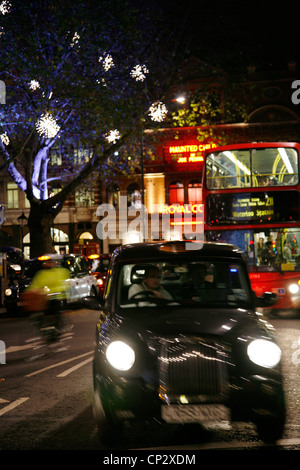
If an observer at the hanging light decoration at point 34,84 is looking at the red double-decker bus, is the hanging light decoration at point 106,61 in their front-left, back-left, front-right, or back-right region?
front-left

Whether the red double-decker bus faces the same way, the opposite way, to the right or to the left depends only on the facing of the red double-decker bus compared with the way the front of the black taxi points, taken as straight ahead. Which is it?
the same way

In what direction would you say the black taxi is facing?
toward the camera

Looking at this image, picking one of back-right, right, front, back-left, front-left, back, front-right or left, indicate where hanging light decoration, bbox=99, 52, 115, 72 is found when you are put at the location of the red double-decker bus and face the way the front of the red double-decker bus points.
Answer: back-right

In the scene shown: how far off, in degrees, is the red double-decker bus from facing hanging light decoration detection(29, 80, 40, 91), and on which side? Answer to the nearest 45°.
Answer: approximately 135° to its right

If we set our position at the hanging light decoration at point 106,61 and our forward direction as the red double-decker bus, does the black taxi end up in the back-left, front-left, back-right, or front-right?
front-right

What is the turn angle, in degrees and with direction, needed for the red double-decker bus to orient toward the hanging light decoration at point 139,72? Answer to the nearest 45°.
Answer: approximately 135° to its right

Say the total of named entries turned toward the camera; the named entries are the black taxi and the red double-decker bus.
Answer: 2

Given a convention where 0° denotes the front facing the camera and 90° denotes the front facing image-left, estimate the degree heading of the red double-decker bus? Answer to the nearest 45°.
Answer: approximately 0°

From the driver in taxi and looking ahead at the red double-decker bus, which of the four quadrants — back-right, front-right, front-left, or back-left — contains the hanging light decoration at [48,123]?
front-left
